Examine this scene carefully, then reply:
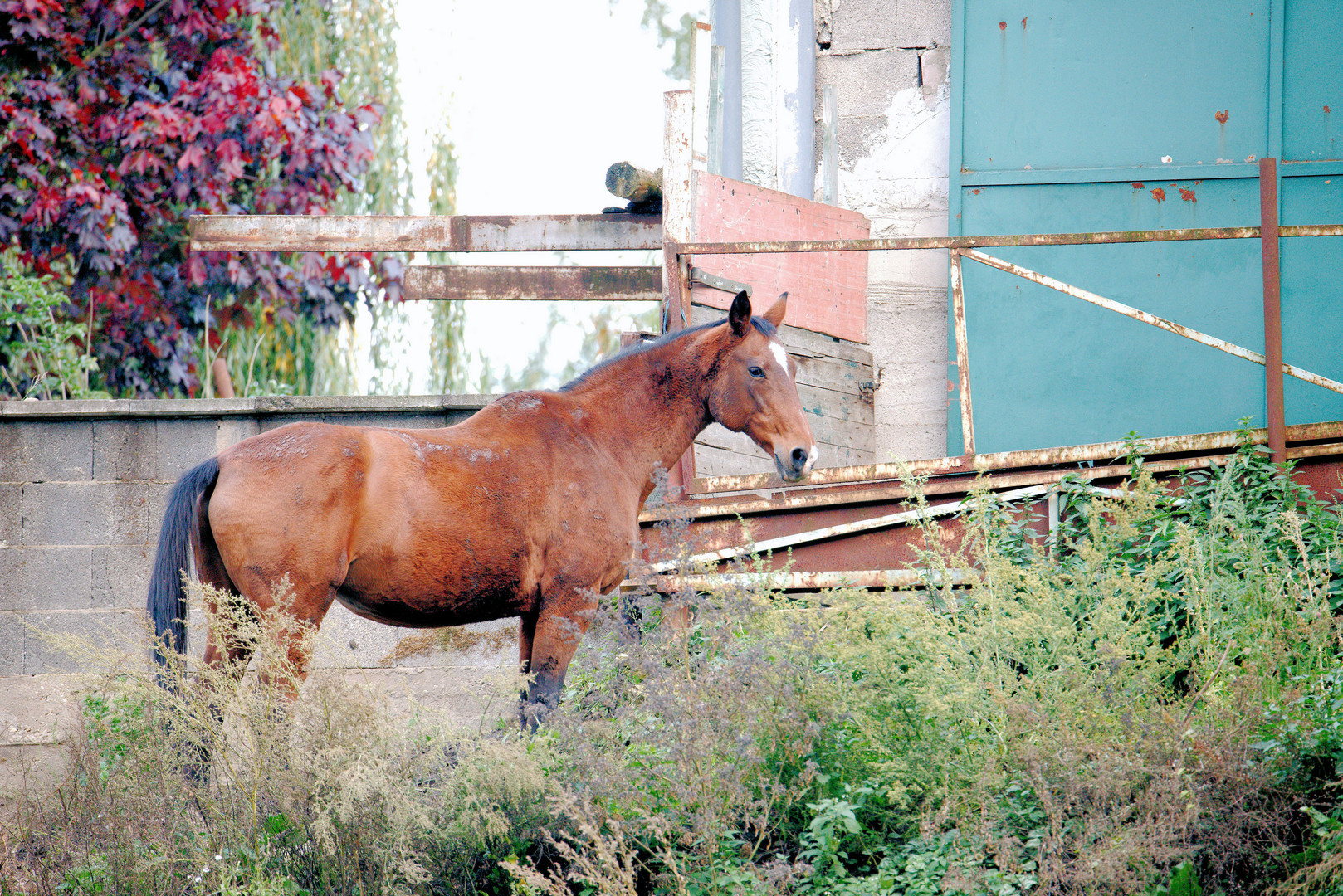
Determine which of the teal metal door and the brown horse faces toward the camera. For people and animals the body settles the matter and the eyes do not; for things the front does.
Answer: the teal metal door

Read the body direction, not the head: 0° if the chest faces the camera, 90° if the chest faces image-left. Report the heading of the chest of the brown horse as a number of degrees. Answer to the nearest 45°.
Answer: approximately 270°

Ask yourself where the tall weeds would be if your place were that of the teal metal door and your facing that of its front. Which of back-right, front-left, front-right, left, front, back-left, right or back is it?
front

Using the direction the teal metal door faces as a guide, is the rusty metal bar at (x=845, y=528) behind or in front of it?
in front

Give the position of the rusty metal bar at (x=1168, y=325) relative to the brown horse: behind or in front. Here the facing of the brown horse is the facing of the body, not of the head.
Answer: in front

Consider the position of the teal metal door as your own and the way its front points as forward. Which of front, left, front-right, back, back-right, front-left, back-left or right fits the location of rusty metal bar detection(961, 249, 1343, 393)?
front

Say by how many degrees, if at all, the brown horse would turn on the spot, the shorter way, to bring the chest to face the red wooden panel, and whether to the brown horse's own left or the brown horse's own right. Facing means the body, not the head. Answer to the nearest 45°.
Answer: approximately 45° to the brown horse's own left

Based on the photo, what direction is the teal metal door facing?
toward the camera

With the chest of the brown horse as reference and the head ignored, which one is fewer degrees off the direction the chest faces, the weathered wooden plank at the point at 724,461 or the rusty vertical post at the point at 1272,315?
the rusty vertical post

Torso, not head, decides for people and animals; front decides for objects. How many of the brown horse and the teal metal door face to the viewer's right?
1

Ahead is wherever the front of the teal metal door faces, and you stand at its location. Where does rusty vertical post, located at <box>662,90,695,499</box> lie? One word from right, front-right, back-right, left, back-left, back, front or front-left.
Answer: front-right

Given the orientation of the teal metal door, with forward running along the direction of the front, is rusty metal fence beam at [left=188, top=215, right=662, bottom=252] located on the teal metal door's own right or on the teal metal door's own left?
on the teal metal door's own right
